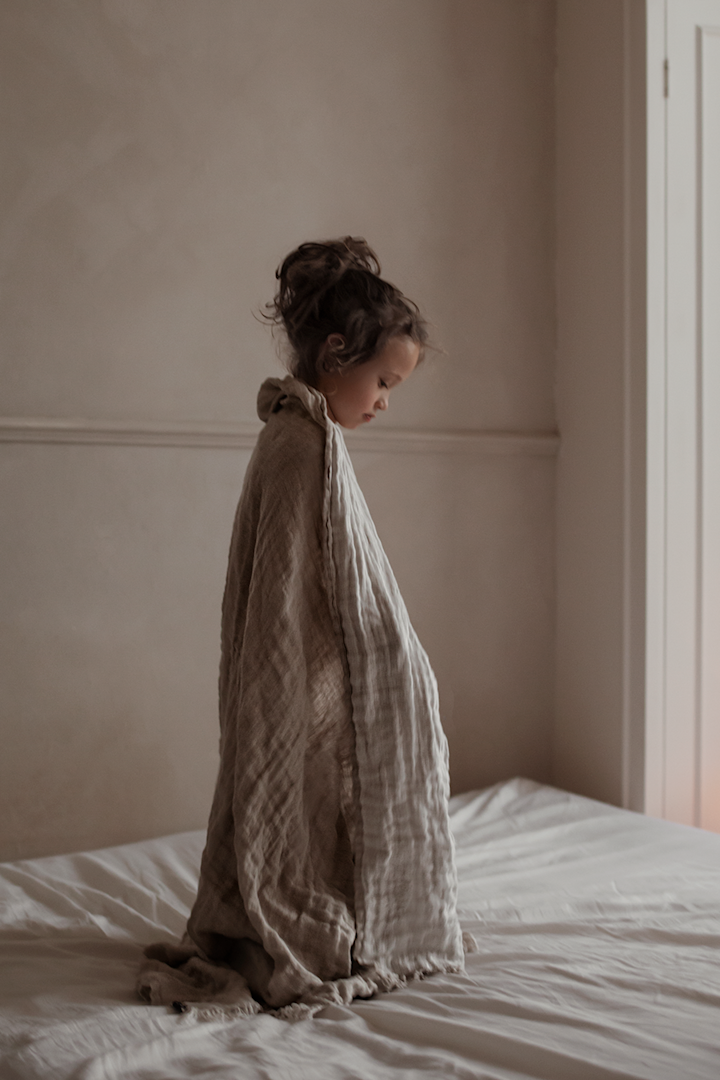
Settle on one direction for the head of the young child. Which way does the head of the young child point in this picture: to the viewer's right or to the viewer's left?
to the viewer's right

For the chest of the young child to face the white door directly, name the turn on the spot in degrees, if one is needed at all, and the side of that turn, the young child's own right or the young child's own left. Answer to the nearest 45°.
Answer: approximately 45° to the young child's own left

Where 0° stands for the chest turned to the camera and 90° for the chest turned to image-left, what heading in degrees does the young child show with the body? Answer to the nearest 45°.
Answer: approximately 270°
